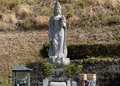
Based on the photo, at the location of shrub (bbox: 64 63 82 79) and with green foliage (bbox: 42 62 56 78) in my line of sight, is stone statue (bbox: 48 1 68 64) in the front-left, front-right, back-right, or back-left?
front-right

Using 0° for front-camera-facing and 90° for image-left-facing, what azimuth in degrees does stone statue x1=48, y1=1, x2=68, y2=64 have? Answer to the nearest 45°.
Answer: approximately 0°
